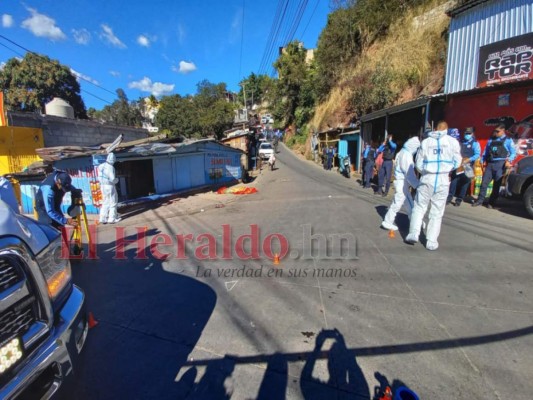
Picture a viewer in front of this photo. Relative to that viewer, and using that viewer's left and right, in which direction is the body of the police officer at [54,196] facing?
facing to the right of the viewer

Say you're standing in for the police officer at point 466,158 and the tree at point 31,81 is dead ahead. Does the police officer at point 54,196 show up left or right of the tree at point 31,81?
left

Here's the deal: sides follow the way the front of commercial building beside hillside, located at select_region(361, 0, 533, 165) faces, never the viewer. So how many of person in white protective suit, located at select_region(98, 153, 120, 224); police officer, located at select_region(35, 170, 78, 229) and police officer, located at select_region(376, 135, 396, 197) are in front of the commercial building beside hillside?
3

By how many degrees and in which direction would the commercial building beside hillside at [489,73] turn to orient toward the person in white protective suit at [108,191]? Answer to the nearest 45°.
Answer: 0° — it already faces them

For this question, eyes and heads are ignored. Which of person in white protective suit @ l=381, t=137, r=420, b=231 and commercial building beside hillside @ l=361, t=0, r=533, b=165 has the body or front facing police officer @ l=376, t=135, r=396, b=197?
the commercial building beside hillside

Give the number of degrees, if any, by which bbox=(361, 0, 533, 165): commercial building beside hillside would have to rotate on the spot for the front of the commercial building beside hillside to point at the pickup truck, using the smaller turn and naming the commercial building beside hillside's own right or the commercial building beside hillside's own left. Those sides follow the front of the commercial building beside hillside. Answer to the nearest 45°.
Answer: approximately 45° to the commercial building beside hillside's own left

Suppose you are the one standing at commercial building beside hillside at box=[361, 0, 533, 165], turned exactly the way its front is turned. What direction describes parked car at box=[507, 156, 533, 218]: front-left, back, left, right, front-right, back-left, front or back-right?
front-left

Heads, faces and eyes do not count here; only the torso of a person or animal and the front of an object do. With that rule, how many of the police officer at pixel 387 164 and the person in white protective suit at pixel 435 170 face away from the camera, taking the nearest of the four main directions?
1

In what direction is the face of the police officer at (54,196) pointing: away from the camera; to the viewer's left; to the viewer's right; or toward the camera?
to the viewer's right

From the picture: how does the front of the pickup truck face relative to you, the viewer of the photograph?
facing the viewer and to the right of the viewer

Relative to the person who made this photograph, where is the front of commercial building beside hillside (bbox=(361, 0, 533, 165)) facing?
facing the viewer and to the left of the viewer
